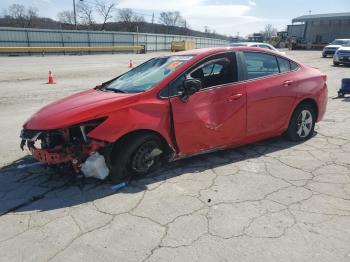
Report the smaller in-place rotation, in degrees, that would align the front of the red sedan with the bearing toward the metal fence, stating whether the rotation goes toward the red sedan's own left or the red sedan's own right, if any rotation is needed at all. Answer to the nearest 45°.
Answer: approximately 135° to the red sedan's own right

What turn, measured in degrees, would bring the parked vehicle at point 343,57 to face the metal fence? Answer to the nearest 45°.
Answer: approximately 45° to its right

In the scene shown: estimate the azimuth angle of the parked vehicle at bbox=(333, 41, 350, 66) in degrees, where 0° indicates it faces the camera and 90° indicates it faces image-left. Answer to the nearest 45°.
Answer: approximately 45°

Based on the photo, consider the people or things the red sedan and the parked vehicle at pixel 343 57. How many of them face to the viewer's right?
0

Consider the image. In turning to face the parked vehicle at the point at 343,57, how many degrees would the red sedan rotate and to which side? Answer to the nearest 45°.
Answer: approximately 180°

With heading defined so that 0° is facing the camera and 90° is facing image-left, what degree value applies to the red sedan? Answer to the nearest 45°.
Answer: approximately 45°

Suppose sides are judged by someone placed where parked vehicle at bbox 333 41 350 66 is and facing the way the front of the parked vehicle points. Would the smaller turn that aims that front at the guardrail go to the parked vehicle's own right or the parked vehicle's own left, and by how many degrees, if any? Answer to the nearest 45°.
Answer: approximately 45° to the parked vehicle's own right

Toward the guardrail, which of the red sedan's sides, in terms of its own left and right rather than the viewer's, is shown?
right
